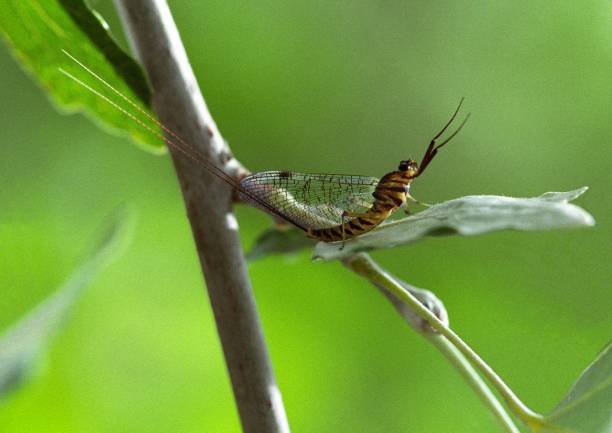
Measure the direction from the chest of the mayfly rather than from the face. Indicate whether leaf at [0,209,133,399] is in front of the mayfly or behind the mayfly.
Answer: behind

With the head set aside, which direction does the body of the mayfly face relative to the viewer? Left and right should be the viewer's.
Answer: facing to the right of the viewer

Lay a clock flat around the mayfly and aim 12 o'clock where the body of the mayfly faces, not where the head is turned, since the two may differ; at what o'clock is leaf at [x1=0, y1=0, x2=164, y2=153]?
The leaf is roughly at 5 o'clock from the mayfly.
